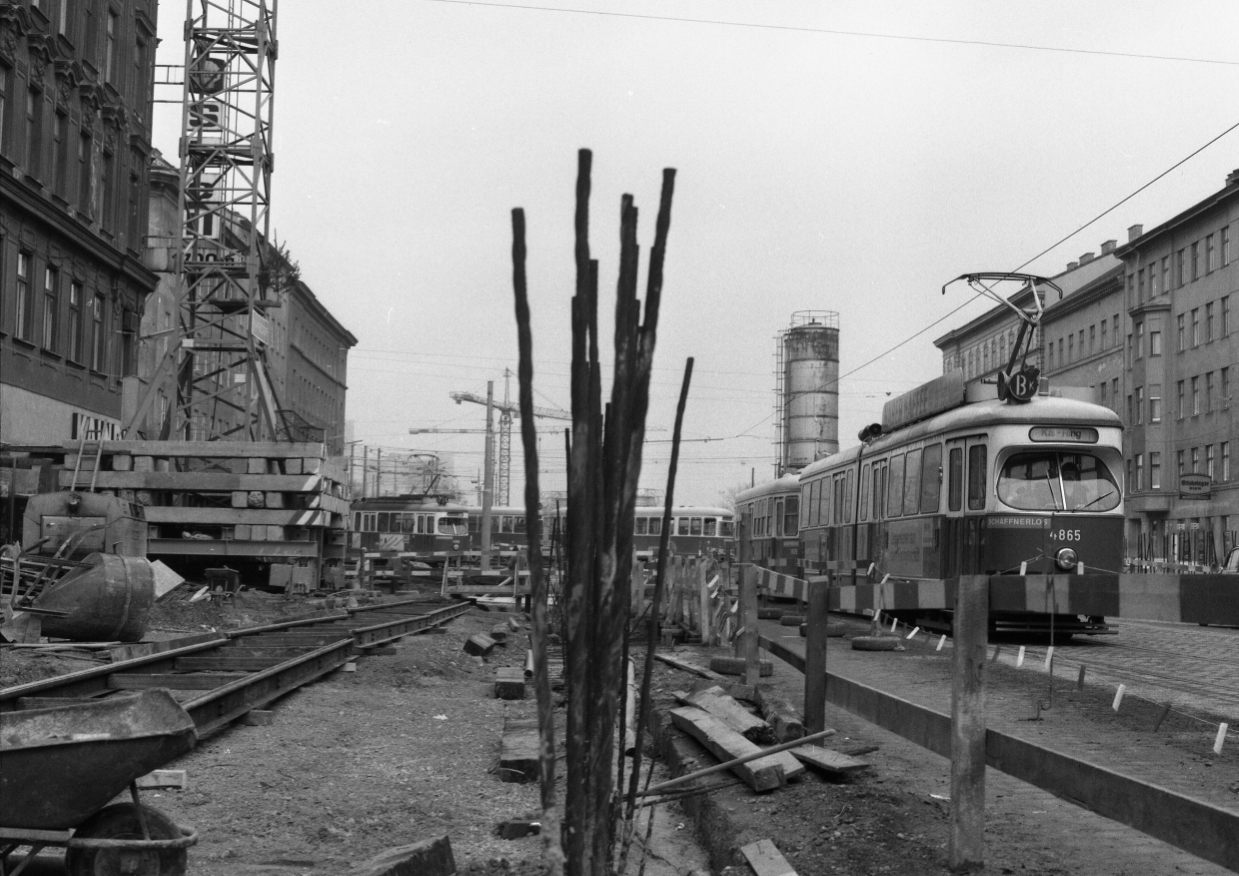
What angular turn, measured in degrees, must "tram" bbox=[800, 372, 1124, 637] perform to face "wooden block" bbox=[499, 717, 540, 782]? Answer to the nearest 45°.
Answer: approximately 45° to its right

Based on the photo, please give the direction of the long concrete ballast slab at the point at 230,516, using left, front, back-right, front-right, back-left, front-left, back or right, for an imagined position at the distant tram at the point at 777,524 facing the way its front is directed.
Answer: right

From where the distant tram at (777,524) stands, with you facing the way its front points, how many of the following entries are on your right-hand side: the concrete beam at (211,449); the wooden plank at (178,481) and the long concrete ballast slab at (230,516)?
3

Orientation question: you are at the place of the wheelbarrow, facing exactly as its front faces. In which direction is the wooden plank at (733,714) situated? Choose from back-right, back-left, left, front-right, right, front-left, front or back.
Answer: front-left

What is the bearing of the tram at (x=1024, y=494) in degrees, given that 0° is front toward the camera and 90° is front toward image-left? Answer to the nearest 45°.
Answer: approximately 315°

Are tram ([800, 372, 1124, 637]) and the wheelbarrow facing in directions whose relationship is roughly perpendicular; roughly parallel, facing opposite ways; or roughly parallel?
roughly perpendicular

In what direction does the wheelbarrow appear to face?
to the viewer's right

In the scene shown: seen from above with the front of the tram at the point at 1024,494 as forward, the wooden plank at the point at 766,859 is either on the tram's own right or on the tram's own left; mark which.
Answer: on the tram's own right

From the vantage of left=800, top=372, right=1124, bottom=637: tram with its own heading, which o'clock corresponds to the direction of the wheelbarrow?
The wheelbarrow is roughly at 2 o'clock from the tram.

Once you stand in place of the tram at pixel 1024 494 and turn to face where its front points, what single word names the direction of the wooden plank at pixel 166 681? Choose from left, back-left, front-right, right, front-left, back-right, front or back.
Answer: right

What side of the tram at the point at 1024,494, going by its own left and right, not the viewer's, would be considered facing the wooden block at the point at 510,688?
front

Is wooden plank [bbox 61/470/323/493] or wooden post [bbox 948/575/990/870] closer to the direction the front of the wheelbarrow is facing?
the wooden post

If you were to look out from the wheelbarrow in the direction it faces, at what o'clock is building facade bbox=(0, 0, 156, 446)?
The building facade is roughly at 9 o'clock from the wheelbarrow.

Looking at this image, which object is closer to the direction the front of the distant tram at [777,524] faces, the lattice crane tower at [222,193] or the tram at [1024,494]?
the tram
